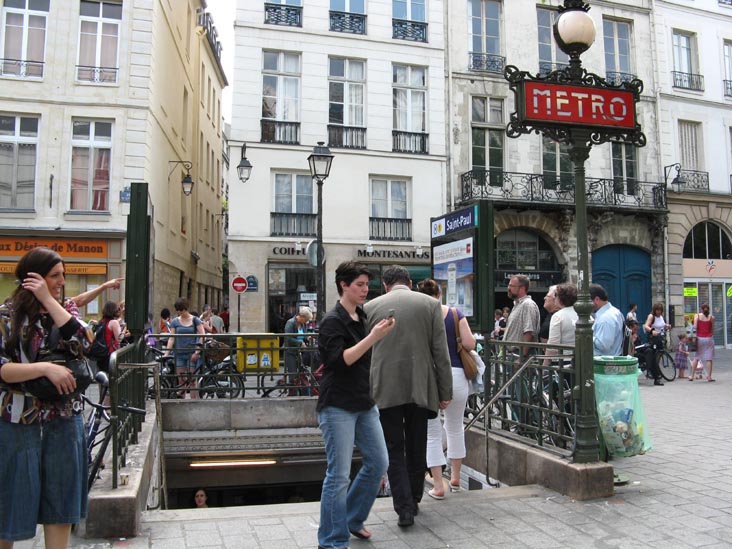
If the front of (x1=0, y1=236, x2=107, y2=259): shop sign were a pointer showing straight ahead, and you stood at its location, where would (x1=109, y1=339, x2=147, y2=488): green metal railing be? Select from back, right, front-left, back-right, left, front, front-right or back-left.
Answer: front

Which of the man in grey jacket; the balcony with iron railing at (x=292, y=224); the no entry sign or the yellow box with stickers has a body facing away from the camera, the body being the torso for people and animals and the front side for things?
the man in grey jacket

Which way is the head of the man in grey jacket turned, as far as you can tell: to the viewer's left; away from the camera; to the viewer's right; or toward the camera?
away from the camera

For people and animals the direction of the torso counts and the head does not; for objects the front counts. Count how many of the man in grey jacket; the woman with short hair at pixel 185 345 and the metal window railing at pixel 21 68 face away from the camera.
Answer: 1

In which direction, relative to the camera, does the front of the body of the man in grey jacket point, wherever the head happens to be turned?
away from the camera

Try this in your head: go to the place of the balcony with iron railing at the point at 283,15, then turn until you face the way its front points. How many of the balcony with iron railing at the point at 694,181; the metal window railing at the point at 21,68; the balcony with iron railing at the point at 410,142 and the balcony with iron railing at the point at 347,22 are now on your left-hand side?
3

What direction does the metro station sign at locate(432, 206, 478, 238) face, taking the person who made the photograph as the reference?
facing the viewer and to the left of the viewer

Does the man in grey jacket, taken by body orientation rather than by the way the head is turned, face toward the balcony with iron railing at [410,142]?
yes

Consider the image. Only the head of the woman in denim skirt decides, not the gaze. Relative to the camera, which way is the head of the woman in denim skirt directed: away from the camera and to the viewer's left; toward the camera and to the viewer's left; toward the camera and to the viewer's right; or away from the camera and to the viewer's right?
toward the camera and to the viewer's right

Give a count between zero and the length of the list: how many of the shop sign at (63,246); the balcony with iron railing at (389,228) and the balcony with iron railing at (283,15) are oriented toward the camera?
3

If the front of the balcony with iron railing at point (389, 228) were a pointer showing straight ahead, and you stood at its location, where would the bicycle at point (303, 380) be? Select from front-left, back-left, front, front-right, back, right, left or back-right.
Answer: front

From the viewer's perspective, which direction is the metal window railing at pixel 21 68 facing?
toward the camera

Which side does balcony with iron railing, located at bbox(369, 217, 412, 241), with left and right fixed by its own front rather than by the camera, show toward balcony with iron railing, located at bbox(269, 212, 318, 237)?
right

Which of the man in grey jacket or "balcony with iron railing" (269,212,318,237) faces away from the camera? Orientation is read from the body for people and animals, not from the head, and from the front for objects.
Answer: the man in grey jacket

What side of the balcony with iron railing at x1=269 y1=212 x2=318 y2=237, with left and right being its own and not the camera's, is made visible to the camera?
front

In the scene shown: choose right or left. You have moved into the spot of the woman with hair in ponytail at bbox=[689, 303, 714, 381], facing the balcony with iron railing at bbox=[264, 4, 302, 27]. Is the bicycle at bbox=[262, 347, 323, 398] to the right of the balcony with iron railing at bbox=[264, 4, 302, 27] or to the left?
left

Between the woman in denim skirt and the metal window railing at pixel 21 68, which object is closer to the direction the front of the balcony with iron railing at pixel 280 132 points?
the woman in denim skirt
